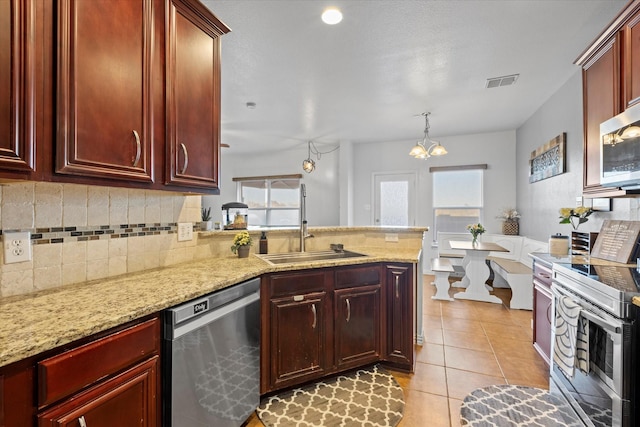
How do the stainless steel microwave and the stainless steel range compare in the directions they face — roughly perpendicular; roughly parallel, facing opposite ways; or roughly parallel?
roughly parallel

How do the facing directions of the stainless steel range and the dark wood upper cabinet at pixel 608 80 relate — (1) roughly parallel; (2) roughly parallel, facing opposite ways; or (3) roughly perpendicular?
roughly parallel

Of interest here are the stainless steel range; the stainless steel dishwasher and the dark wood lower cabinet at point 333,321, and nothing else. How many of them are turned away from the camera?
0

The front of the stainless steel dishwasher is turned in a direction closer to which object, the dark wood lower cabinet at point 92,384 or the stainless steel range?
the stainless steel range

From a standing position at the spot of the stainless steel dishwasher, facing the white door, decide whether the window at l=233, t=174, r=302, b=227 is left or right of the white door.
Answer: left

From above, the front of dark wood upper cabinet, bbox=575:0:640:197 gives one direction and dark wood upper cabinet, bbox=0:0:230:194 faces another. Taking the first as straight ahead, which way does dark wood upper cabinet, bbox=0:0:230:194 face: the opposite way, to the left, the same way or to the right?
the opposite way

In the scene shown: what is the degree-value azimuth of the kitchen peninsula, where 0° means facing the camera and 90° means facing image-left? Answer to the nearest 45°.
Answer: approximately 315°

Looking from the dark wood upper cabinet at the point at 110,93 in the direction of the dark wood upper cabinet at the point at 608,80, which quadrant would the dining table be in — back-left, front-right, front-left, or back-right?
front-left

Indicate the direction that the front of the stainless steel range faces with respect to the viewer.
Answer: facing the viewer and to the left of the viewer

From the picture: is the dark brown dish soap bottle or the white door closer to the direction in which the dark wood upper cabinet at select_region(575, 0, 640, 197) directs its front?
the dark brown dish soap bottle

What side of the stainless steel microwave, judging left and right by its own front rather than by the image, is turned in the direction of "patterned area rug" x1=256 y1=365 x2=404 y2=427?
front

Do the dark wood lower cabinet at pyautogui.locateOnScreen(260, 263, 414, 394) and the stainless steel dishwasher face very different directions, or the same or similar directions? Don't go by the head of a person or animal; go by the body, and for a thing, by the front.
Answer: same or similar directions

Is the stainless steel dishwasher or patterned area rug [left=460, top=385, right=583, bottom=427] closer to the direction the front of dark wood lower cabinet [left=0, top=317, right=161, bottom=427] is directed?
the patterned area rug

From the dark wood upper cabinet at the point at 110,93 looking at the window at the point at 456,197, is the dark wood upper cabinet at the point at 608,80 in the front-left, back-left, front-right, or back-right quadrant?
front-right

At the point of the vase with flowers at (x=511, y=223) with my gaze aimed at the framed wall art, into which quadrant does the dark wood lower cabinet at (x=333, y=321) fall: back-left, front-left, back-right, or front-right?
front-right

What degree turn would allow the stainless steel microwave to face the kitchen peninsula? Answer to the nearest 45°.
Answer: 0° — it already faces it

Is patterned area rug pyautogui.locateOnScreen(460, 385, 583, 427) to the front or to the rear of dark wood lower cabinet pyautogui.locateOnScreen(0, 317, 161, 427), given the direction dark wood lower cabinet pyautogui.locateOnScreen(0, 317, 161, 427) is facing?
to the front

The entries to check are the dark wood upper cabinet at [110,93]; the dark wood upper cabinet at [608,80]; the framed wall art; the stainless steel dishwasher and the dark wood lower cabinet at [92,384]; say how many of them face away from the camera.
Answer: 0
